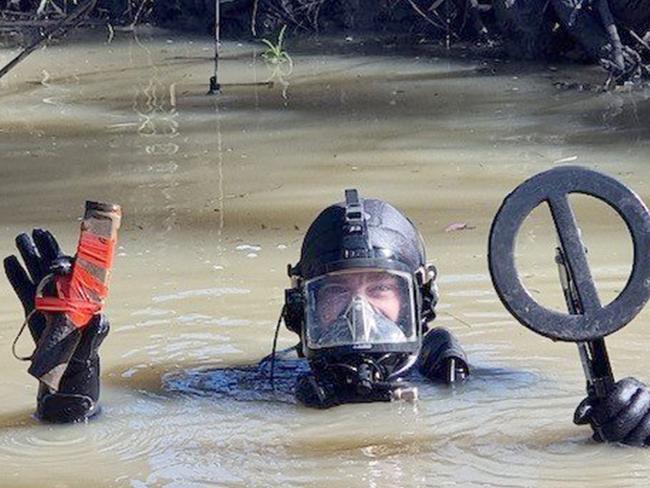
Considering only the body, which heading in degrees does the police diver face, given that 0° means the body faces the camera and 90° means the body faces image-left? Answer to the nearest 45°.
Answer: approximately 0°

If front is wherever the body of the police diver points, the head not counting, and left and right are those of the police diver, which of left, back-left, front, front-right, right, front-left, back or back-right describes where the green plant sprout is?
back
